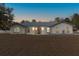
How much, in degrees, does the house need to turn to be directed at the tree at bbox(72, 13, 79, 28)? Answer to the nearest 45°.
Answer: approximately 90° to its left

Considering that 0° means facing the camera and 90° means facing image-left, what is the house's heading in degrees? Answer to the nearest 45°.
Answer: approximately 0°
